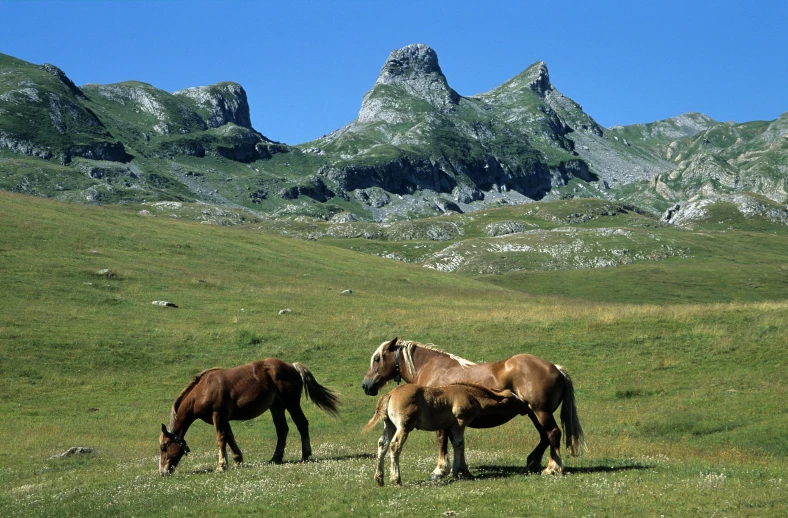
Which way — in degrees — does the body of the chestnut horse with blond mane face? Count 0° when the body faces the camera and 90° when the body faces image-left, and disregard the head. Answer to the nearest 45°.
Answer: approximately 90°

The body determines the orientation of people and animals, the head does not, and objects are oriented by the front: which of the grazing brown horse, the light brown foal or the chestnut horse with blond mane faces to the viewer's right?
the light brown foal

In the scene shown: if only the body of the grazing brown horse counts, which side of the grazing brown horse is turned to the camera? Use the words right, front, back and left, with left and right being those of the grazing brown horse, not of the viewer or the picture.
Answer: left

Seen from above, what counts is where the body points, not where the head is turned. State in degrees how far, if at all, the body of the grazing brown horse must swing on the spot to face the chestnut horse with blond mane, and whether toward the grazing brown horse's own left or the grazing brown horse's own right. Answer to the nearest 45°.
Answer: approximately 135° to the grazing brown horse's own left

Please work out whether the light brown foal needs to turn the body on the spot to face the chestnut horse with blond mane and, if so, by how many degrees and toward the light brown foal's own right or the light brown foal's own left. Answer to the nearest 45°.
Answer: approximately 45° to the light brown foal's own left

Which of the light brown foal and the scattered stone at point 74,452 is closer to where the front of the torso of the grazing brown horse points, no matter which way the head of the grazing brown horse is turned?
the scattered stone

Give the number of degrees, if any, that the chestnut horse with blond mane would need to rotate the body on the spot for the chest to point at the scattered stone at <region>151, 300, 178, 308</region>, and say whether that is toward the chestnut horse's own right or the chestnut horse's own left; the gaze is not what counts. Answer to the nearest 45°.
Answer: approximately 45° to the chestnut horse's own right

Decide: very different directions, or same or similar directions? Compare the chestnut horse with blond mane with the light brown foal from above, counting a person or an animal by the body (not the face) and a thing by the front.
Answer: very different directions

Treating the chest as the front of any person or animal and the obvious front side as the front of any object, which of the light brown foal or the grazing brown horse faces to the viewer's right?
the light brown foal

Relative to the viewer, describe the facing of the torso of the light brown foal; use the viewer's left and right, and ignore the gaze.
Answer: facing to the right of the viewer

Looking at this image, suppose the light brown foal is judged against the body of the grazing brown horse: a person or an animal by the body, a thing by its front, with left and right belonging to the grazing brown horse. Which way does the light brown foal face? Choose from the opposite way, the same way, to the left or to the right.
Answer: the opposite way

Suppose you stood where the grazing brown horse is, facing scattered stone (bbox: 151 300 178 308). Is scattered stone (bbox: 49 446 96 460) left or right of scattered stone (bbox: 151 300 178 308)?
left

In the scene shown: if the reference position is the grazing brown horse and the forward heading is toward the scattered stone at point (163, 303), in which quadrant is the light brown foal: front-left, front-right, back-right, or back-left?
back-right

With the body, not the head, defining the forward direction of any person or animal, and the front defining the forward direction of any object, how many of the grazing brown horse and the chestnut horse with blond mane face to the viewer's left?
2
